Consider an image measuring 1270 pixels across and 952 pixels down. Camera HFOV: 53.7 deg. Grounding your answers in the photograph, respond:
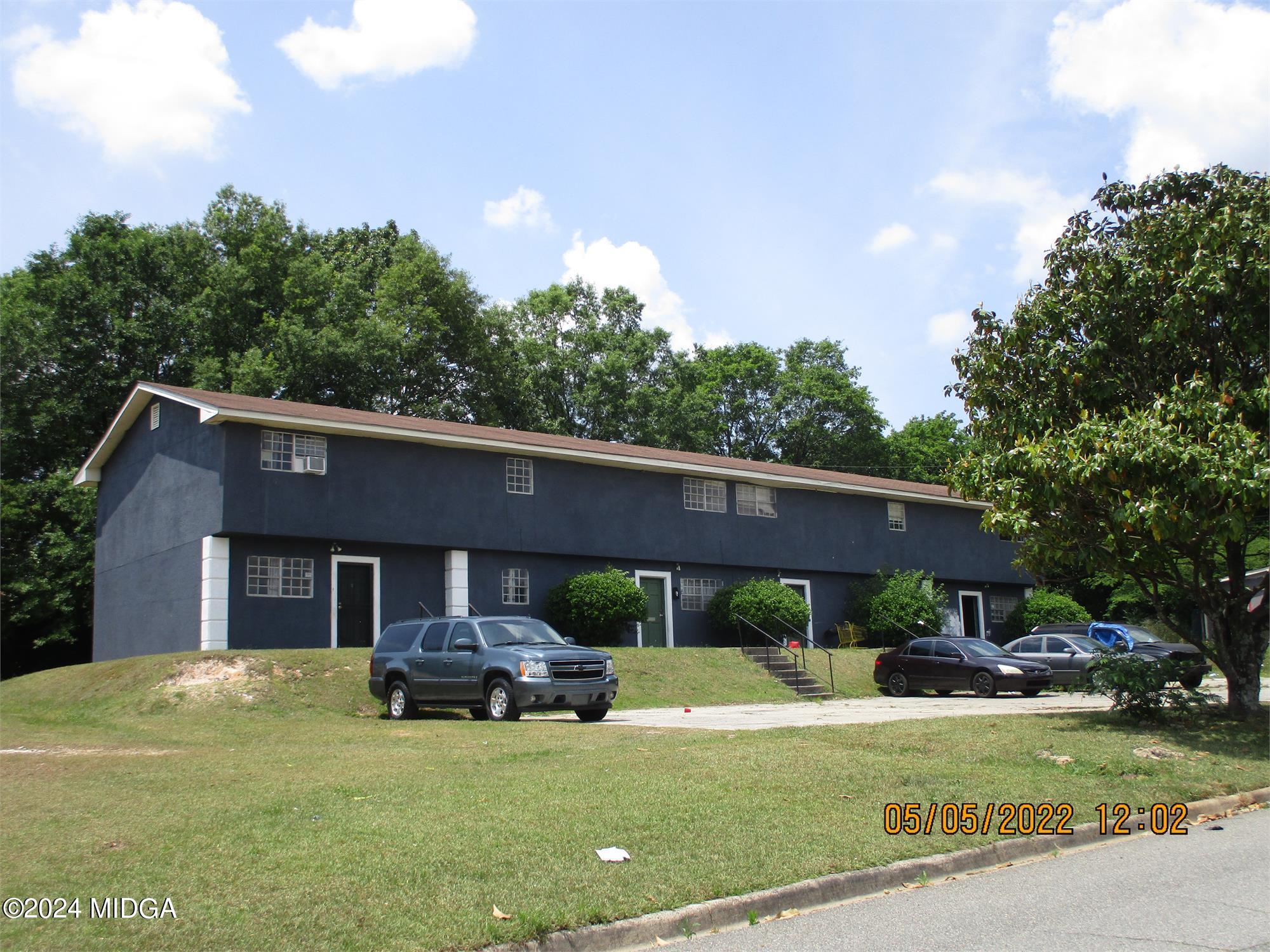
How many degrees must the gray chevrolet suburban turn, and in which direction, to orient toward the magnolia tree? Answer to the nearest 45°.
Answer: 0° — it already faces it

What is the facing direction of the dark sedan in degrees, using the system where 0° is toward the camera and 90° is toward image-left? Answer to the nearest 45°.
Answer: approximately 315°

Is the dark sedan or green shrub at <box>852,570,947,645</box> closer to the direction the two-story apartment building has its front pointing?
the dark sedan

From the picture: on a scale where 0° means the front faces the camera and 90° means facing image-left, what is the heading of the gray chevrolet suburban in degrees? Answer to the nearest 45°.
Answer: approximately 315°

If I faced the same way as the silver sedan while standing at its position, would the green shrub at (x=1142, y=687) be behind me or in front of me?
in front

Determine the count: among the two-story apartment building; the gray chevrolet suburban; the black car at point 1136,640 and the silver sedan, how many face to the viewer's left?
0

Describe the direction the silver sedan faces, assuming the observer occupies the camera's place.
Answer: facing the viewer and to the right of the viewer
